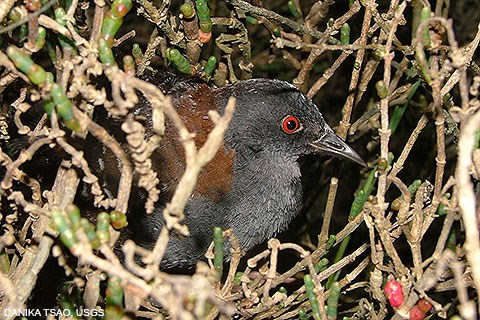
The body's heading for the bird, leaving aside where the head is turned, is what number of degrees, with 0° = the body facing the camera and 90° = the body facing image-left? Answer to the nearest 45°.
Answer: approximately 270°
